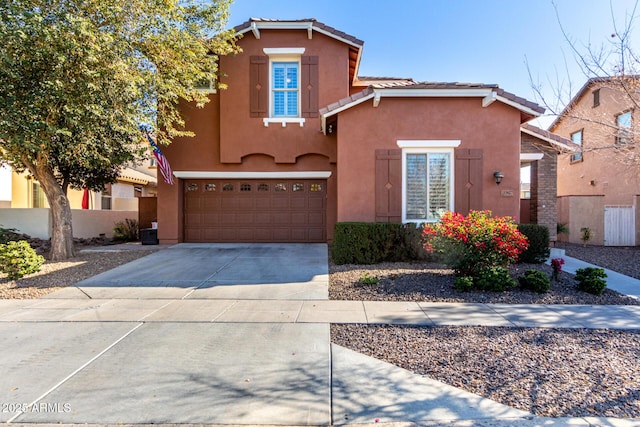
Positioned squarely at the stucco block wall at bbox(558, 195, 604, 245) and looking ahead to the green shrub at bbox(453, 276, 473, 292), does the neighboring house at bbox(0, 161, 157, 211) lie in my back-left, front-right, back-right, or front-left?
front-right

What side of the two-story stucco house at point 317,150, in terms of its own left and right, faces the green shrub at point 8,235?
right

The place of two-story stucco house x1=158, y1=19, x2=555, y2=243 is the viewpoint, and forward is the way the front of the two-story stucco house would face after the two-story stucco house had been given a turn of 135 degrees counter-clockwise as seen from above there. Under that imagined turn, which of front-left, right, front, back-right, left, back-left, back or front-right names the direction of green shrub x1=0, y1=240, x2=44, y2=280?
back

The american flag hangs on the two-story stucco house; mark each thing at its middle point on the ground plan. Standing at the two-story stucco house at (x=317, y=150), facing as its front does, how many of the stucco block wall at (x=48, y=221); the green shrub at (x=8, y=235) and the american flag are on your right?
3

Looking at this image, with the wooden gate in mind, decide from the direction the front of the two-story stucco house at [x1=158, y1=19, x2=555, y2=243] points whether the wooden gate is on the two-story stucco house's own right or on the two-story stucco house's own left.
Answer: on the two-story stucco house's own left

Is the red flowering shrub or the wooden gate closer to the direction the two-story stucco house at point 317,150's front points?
the red flowering shrub

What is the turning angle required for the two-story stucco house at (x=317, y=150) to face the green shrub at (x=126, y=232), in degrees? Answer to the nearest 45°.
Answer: approximately 90° to its right

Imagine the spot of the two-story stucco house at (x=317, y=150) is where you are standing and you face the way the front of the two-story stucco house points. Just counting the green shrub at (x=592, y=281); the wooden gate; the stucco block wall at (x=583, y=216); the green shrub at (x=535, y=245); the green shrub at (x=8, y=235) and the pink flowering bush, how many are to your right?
1

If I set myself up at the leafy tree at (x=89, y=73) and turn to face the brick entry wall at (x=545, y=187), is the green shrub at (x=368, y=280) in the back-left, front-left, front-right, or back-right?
front-right

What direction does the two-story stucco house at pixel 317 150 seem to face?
toward the camera

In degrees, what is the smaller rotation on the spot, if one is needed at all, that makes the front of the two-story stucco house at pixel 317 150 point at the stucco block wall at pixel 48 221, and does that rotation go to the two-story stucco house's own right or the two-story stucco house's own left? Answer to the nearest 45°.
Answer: approximately 90° to the two-story stucco house's own right

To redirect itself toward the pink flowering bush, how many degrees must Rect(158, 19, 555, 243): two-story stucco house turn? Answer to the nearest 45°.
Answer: approximately 45° to its left

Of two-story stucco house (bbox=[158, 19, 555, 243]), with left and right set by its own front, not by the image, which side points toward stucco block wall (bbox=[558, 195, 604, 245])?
left

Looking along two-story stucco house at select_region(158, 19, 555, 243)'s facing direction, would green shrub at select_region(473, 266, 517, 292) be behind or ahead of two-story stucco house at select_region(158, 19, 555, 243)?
ahead
